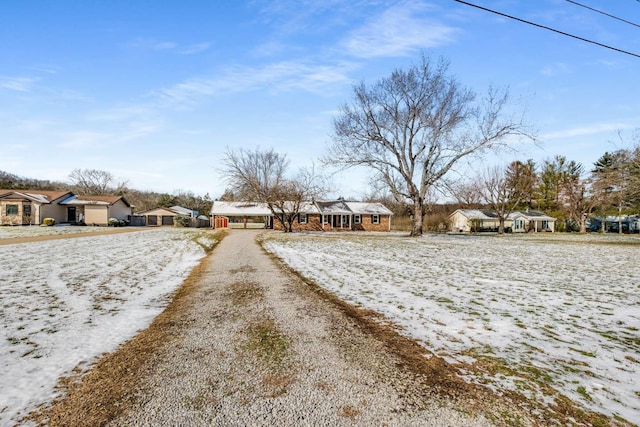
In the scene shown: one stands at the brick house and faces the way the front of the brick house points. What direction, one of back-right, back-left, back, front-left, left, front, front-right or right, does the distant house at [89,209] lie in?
right

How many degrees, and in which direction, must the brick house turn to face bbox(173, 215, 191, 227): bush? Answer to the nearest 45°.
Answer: approximately 90° to its right

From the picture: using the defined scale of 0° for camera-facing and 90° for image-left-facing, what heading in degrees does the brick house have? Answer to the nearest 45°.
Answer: approximately 0°

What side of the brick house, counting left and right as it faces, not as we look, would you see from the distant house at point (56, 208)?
right
